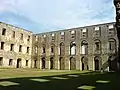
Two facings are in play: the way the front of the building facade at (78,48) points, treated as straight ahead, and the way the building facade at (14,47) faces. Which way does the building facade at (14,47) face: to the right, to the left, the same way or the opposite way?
to the left

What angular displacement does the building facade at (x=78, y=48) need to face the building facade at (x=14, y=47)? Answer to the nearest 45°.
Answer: approximately 45° to its right

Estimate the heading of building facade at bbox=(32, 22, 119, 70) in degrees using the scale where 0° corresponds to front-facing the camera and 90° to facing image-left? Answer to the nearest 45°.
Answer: approximately 45°

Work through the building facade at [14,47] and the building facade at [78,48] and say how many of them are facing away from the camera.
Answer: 0

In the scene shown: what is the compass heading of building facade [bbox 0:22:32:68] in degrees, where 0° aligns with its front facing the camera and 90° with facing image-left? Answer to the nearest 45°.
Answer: approximately 315°
